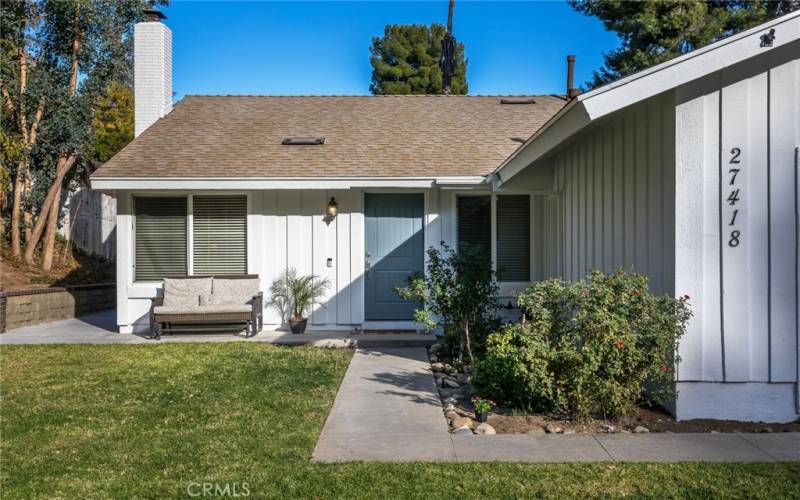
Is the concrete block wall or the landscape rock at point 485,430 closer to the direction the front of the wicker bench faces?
the landscape rock

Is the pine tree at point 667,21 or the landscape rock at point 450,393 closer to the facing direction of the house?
the landscape rock

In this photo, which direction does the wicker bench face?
toward the camera

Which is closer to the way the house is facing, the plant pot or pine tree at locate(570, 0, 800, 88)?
the plant pot

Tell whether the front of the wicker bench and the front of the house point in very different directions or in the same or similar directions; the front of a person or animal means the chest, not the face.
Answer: same or similar directions

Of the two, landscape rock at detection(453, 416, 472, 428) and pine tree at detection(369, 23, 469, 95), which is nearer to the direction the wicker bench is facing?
the landscape rock

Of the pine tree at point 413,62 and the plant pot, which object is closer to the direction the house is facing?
the plant pot

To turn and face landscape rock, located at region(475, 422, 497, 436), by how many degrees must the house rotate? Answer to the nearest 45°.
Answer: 0° — it already faces it

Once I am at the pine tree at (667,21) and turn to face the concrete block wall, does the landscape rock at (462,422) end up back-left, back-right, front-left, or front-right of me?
front-left

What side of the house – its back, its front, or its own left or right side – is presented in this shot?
front

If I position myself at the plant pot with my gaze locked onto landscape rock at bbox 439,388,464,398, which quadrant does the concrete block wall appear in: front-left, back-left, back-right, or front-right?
back-right

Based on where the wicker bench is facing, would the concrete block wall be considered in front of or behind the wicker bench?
behind

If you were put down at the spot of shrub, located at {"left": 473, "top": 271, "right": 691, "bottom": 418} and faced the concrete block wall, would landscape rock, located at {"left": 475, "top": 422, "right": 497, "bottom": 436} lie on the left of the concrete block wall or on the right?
left

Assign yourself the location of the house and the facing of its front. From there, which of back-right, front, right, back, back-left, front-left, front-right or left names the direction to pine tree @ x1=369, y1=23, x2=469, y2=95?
back

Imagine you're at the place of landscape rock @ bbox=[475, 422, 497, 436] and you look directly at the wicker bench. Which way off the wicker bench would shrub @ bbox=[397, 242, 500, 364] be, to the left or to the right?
right
